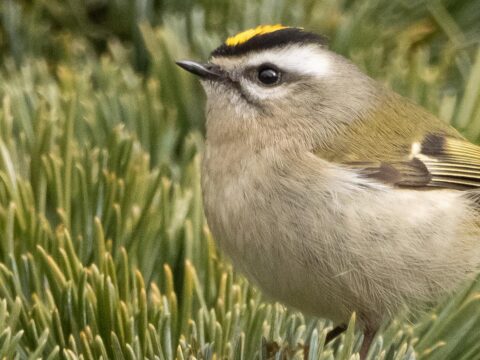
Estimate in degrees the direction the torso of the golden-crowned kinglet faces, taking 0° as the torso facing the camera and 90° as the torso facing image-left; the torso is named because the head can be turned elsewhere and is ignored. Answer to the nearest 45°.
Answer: approximately 90°
